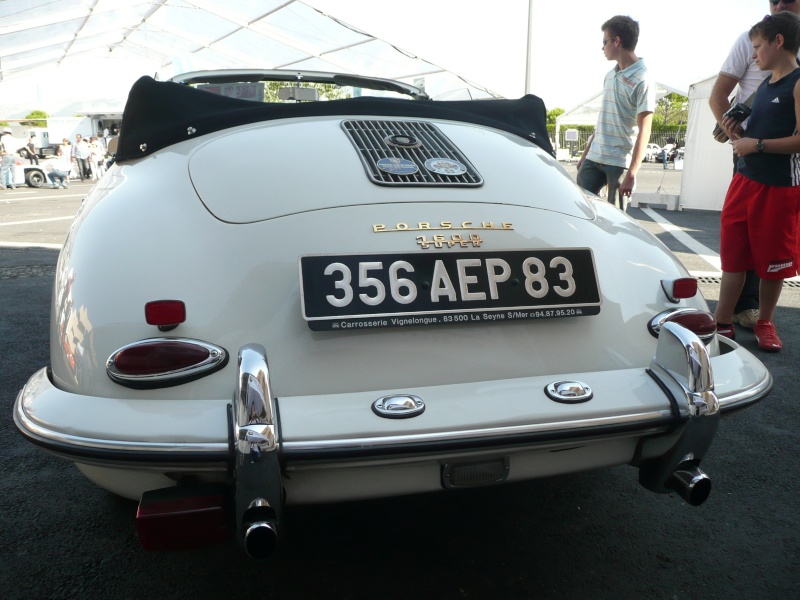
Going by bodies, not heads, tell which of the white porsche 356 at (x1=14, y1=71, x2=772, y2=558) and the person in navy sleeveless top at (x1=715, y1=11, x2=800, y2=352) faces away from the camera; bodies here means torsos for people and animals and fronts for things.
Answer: the white porsche 356

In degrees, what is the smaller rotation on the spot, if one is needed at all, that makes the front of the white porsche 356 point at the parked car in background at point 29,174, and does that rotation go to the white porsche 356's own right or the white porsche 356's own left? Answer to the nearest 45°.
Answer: approximately 45° to the white porsche 356's own left

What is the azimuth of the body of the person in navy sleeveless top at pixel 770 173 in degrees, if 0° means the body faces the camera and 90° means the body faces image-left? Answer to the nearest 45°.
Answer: approximately 45°

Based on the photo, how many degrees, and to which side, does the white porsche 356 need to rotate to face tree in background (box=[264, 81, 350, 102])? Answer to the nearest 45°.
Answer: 0° — it already faces it

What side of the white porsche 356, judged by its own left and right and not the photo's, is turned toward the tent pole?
front

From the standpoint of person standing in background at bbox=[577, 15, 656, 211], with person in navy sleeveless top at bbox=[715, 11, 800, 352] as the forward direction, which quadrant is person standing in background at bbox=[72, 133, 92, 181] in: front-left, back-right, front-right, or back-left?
back-right

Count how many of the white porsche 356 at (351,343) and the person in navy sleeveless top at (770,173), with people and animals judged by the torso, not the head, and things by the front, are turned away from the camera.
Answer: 1

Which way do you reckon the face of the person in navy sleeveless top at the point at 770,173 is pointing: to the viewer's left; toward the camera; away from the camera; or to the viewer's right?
to the viewer's left

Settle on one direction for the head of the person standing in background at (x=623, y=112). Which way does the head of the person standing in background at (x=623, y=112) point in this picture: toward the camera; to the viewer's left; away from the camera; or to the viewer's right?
to the viewer's left

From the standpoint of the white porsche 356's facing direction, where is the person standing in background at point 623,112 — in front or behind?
in front

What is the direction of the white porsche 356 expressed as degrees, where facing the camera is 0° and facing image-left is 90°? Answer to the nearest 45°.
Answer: approximately 180°

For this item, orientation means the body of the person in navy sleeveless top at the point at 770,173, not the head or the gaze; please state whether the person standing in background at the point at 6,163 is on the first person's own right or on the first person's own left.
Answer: on the first person's own right

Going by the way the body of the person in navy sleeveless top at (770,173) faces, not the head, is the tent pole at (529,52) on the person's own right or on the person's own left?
on the person's own right

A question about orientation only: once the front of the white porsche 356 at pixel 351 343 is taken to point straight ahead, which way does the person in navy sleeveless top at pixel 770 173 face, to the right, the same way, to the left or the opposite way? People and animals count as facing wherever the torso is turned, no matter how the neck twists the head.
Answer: to the left
